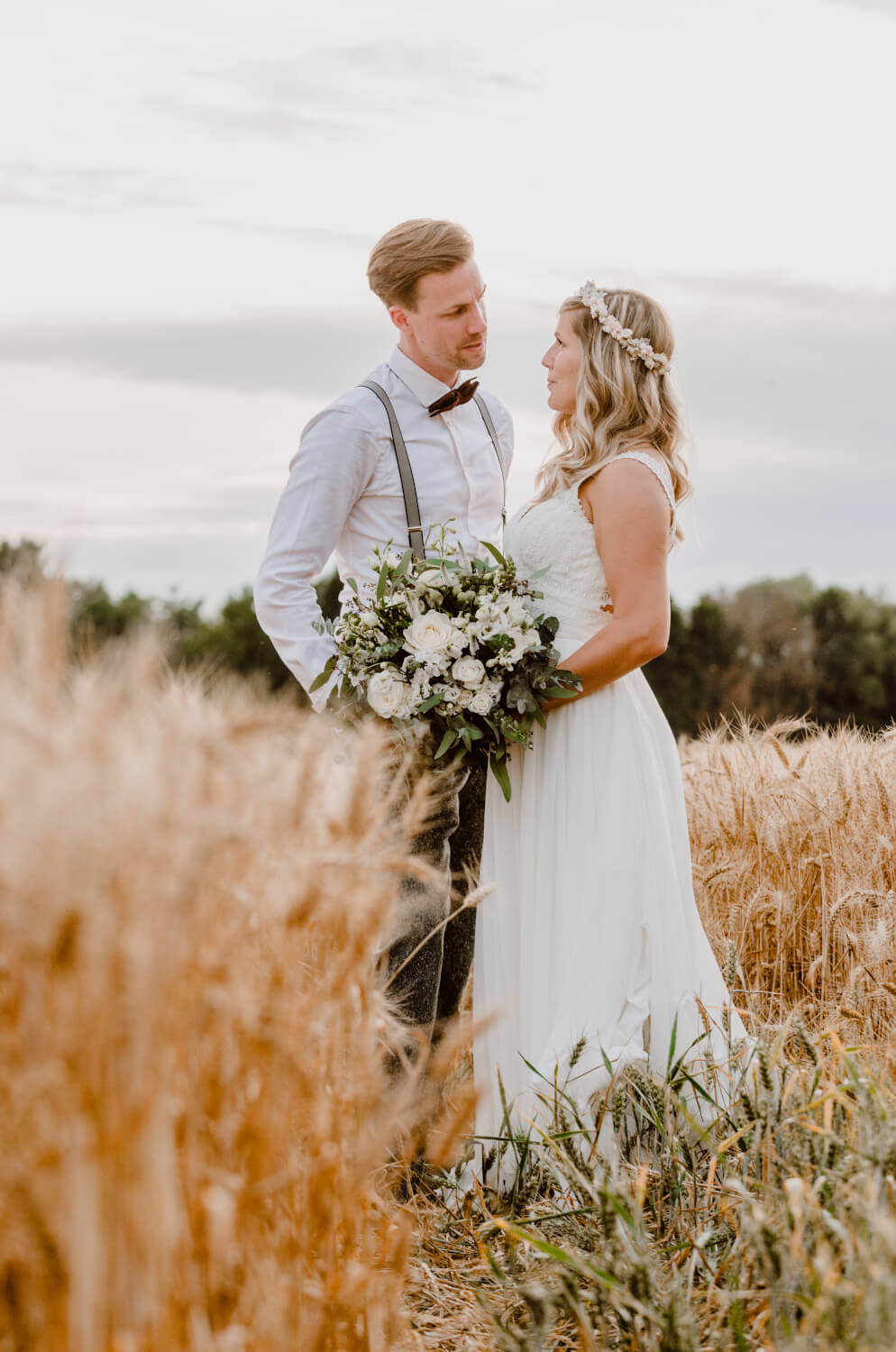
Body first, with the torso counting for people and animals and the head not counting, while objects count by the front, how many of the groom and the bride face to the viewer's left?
1

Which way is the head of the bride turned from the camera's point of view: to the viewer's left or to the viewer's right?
to the viewer's left

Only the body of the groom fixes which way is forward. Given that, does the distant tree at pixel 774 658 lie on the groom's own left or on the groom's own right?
on the groom's own left

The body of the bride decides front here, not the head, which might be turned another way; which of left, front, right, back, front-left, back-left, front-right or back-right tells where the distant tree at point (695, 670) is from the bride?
right

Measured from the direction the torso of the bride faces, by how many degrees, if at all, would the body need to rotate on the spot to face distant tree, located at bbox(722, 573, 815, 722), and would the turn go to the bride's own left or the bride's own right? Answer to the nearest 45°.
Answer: approximately 90° to the bride's own right

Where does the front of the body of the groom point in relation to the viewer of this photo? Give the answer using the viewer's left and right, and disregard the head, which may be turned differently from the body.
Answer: facing the viewer and to the right of the viewer

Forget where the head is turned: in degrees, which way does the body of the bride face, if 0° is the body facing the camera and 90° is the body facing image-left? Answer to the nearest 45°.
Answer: approximately 90°

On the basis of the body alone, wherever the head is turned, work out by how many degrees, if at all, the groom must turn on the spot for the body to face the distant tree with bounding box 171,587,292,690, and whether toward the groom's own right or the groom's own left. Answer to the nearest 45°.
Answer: approximately 135° to the groom's own left

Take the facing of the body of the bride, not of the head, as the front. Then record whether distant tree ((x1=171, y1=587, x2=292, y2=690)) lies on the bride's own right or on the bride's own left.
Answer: on the bride's own right

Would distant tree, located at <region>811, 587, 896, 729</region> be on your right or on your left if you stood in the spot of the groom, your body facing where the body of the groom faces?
on your left
